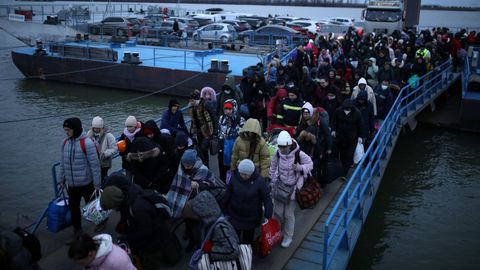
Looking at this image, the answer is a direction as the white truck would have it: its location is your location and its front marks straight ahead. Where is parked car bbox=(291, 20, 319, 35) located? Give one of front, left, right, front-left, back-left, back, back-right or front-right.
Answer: right

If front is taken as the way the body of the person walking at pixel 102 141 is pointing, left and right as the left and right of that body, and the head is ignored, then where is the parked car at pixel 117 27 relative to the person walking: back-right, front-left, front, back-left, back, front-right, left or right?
back-right

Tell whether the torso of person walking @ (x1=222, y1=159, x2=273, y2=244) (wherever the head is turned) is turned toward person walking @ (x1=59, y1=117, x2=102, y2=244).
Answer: no

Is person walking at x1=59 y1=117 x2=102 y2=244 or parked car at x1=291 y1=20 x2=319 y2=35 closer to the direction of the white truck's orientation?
the person walking

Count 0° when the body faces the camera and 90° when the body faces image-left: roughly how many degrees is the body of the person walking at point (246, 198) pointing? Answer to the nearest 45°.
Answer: approximately 0°

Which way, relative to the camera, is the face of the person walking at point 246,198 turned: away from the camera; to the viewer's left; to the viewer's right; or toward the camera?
toward the camera

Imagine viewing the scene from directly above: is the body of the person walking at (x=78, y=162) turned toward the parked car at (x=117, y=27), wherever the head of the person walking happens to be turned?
no

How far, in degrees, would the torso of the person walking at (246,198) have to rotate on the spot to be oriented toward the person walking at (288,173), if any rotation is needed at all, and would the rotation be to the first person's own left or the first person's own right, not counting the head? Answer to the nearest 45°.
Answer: approximately 135° to the first person's own left

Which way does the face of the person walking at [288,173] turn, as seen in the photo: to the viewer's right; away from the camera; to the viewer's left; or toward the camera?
toward the camera

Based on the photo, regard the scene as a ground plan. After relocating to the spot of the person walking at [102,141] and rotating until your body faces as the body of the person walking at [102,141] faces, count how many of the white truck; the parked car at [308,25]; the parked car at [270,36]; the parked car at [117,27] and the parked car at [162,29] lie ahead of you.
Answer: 0

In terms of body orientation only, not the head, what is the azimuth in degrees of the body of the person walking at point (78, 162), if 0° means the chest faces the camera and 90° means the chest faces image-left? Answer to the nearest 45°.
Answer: approximately 45°

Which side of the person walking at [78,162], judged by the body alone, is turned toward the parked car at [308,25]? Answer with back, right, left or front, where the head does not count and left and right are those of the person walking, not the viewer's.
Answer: back

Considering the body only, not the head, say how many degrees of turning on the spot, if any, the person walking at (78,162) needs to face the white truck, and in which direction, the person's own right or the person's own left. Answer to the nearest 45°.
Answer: approximately 180°

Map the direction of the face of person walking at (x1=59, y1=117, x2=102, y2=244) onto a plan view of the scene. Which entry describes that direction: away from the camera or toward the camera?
toward the camera

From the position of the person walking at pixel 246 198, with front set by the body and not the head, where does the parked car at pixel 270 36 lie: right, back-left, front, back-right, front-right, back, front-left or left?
back

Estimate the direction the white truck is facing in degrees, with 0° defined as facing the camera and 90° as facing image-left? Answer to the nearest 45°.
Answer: approximately 45°
